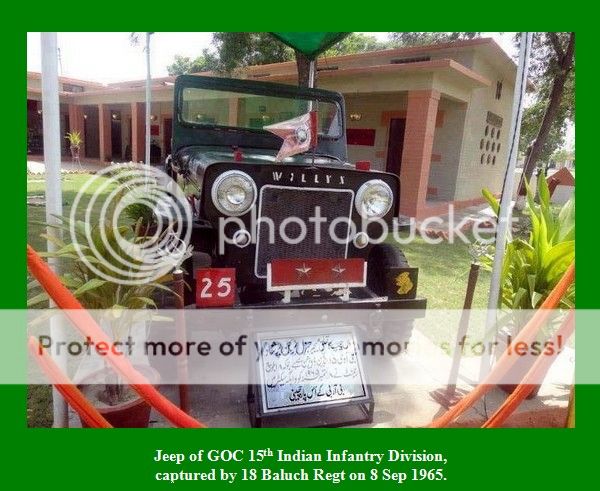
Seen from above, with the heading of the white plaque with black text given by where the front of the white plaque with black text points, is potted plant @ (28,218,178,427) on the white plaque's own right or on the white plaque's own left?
on the white plaque's own right

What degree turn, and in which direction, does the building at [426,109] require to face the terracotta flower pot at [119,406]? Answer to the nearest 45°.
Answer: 0° — it already faces it

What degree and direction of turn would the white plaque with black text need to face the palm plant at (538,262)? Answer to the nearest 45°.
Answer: approximately 135° to its left

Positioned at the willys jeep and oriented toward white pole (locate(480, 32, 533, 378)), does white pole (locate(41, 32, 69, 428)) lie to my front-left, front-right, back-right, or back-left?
front-right

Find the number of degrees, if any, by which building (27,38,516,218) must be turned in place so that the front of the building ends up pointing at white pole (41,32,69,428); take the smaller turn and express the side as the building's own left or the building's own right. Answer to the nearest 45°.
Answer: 0° — it already faces it

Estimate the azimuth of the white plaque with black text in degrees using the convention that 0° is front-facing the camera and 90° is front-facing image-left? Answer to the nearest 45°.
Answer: approximately 0°

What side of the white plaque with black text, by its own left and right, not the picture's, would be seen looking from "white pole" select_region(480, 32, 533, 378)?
left

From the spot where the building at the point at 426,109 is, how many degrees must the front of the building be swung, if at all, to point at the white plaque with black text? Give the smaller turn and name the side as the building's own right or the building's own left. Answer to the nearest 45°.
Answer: approximately 45° to the building's own left

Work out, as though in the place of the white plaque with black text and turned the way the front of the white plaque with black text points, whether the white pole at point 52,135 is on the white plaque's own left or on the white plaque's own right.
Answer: on the white plaque's own right

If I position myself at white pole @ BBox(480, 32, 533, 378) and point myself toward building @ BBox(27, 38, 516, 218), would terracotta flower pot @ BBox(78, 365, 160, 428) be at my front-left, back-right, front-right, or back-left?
back-left

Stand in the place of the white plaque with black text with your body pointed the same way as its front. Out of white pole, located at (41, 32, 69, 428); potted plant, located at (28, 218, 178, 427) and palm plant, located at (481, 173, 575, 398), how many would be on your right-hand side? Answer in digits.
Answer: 2

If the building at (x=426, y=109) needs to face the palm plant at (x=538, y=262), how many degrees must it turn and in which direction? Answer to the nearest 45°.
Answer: approximately 45° to its left

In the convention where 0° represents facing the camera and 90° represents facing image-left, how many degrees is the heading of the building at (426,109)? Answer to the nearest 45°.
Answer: approximately 45°
